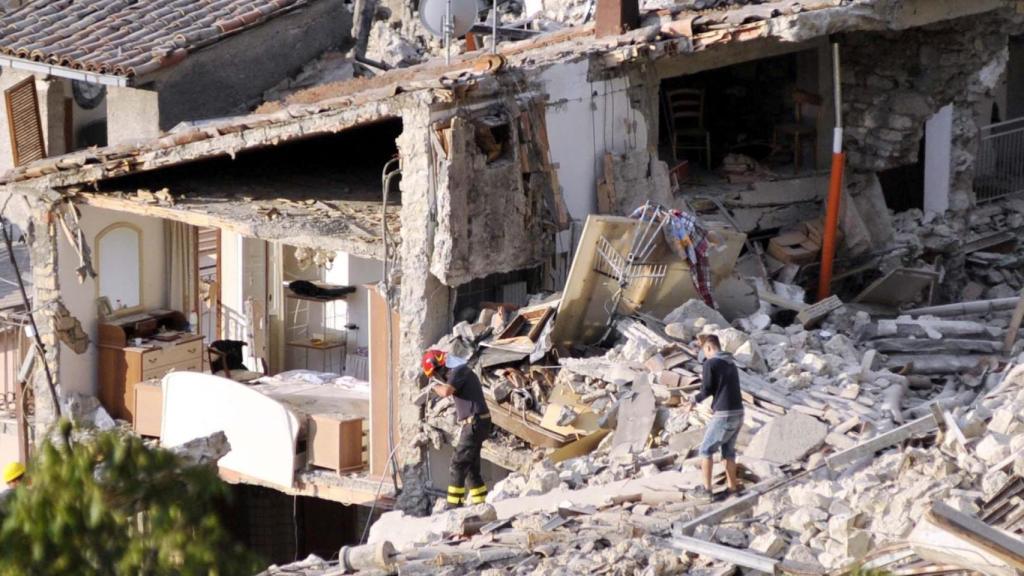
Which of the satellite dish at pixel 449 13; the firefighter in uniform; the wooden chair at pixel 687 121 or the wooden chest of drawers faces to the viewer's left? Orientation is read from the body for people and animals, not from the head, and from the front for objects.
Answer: the firefighter in uniform

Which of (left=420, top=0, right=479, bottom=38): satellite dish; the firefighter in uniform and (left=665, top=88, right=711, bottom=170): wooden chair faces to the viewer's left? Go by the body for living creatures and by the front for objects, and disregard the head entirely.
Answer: the firefighter in uniform

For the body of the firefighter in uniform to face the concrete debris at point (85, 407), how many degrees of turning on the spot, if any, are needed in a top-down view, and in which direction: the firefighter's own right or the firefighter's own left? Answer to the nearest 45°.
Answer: approximately 45° to the firefighter's own right

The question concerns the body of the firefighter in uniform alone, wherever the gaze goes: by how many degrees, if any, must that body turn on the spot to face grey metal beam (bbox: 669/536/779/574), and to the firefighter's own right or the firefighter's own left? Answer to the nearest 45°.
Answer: approximately 135° to the firefighter's own left

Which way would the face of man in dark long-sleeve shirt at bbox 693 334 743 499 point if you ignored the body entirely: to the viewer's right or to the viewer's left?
to the viewer's left

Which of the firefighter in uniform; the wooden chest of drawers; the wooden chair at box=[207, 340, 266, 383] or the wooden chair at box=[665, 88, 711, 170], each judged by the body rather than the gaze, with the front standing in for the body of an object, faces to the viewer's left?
the firefighter in uniform

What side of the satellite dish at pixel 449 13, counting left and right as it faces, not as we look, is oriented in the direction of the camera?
back

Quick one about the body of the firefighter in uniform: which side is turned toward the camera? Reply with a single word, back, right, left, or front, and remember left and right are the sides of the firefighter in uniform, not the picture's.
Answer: left

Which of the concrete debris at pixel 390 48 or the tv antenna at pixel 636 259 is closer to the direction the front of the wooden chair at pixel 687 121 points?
the tv antenna
